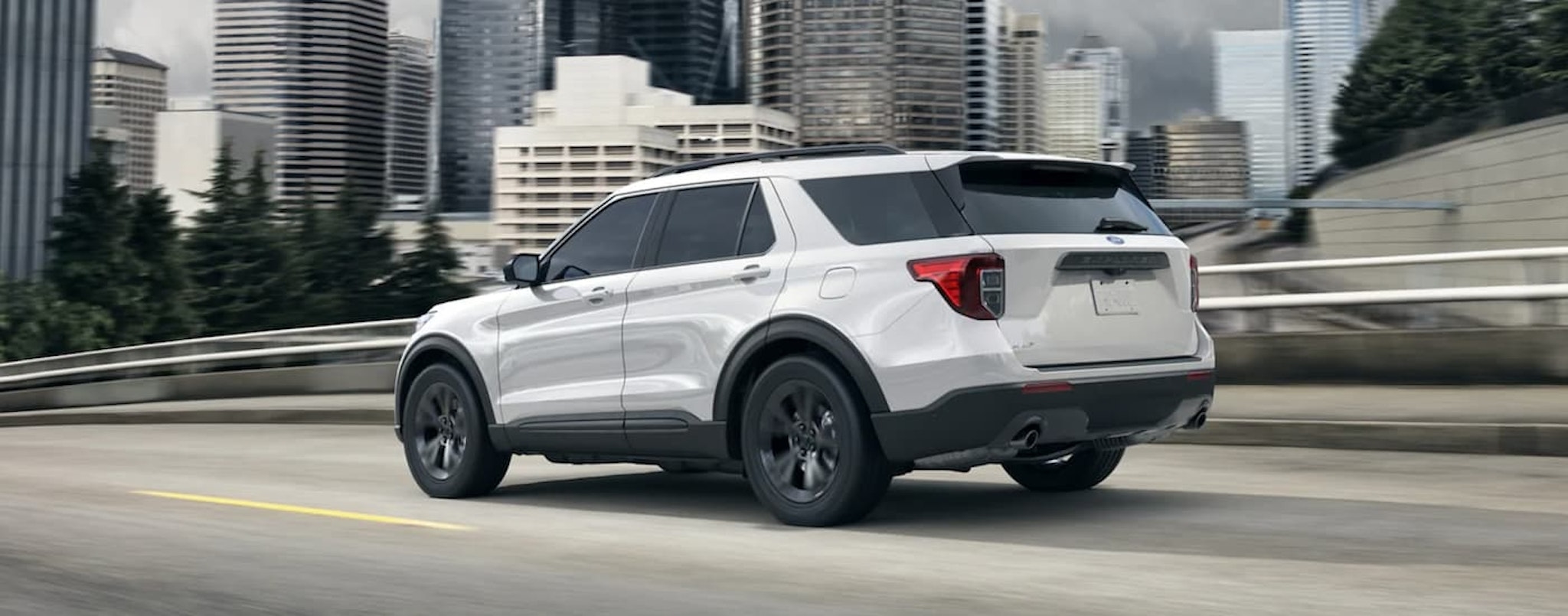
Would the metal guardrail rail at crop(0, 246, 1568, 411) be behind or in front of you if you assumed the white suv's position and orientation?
in front

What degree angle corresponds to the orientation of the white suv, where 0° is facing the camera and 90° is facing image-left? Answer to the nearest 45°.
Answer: approximately 135°
